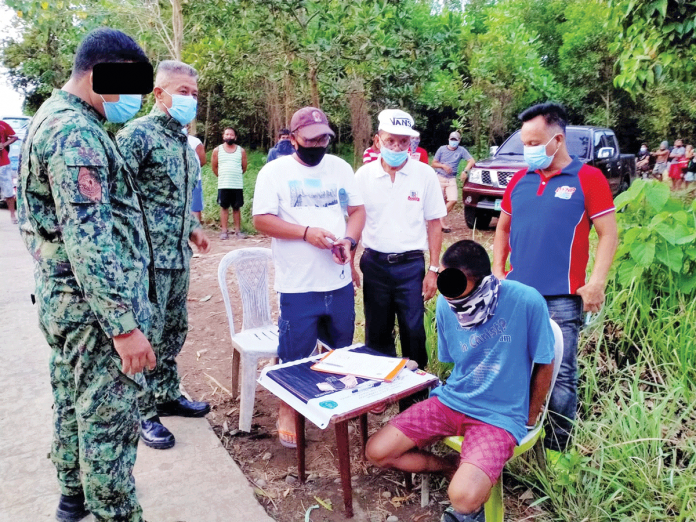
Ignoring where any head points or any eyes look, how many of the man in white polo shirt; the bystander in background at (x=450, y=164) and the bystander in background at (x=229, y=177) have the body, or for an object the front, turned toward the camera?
3

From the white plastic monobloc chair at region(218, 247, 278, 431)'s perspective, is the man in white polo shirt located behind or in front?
in front

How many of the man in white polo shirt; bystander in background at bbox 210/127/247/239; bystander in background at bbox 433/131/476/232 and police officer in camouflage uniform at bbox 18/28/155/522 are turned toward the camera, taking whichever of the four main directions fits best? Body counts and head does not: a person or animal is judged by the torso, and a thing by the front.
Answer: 3

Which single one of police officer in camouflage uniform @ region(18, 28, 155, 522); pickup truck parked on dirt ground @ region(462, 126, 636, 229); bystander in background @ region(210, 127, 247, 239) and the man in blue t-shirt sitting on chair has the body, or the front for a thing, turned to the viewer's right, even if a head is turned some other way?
the police officer in camouflage uniform

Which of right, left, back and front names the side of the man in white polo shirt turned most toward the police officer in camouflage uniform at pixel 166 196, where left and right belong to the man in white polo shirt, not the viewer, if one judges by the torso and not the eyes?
right

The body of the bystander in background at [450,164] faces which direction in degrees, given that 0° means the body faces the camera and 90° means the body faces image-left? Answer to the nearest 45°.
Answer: approximately 0°

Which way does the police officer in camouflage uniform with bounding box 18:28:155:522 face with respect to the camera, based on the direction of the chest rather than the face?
to the viewer's right

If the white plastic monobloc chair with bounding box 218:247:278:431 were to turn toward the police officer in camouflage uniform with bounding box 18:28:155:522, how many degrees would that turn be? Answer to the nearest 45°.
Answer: approximately 45° to its right

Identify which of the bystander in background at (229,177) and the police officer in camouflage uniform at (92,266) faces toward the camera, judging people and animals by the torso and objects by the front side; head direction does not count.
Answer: the bystander in background

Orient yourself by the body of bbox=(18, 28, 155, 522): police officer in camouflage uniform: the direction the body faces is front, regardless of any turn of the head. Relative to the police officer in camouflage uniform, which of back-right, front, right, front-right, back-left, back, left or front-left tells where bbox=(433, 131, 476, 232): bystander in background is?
front-left

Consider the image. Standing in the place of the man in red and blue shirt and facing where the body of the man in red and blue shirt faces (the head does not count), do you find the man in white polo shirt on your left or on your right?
on your right

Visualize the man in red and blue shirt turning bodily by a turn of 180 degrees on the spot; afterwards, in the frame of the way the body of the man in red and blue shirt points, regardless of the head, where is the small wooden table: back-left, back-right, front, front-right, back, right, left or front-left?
back

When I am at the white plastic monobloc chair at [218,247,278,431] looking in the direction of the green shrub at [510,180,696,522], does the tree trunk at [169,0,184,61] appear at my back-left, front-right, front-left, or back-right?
back-left

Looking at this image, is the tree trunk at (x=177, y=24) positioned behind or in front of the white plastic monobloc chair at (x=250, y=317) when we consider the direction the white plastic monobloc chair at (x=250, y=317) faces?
behind

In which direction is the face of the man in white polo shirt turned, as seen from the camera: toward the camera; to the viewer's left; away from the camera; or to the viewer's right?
toward the camera

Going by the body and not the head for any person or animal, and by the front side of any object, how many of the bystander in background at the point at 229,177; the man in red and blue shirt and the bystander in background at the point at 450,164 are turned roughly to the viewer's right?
0
